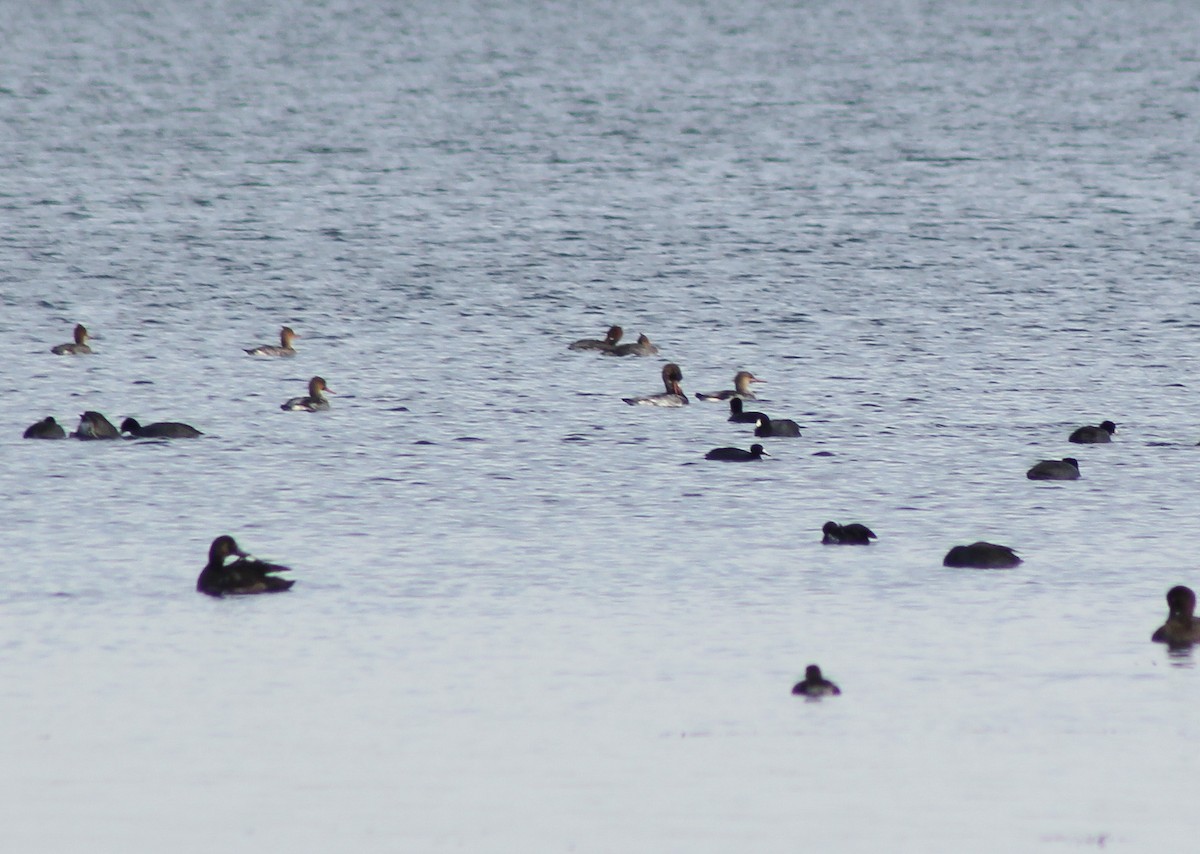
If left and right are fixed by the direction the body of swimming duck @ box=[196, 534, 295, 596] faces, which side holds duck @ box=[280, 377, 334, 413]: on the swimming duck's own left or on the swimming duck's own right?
on the swimming duck's own right

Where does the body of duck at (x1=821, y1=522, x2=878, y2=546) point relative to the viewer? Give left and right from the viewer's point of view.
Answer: facing to the left of the viewer

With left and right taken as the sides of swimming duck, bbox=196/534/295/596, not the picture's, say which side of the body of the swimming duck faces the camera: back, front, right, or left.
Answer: left

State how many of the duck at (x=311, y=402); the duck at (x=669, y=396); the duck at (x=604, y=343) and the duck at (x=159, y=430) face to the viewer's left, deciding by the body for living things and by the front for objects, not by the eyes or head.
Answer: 1

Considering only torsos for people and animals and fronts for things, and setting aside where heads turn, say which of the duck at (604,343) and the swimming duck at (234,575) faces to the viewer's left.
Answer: the swimming duck

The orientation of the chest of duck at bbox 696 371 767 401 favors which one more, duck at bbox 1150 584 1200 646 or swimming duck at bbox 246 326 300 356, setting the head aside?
the duck

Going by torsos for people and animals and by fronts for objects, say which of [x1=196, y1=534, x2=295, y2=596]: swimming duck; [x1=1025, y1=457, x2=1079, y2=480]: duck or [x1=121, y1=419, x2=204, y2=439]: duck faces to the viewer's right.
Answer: [x1=1025, y1=457, x2=1079, y2=480]: duck

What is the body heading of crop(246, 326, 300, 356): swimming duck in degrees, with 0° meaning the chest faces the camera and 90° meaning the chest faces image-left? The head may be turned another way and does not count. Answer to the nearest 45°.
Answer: approximately 270°

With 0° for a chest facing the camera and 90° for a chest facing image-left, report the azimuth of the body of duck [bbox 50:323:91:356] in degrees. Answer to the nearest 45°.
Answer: approximately 270°

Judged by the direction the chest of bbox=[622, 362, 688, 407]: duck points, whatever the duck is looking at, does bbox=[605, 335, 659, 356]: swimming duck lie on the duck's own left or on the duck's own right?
on the duck's own left

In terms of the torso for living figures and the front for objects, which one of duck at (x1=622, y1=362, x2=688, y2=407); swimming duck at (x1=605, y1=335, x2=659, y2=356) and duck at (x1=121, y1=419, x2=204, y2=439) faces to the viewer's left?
duck at (x1=121, y1=419, x2=204, y2=439)

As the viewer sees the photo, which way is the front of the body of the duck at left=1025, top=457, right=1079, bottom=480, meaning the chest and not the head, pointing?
to the viewer's right

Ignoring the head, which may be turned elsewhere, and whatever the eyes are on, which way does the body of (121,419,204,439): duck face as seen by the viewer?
to the viewer's left

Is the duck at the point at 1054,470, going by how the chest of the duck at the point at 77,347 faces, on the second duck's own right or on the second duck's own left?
on the second duck's own right

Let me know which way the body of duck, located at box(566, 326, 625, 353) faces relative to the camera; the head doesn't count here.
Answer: to the viewer's right

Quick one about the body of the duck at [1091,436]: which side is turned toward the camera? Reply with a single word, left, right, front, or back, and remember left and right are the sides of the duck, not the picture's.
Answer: right

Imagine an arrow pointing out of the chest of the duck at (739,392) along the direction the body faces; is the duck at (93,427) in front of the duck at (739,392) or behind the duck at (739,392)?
behind
